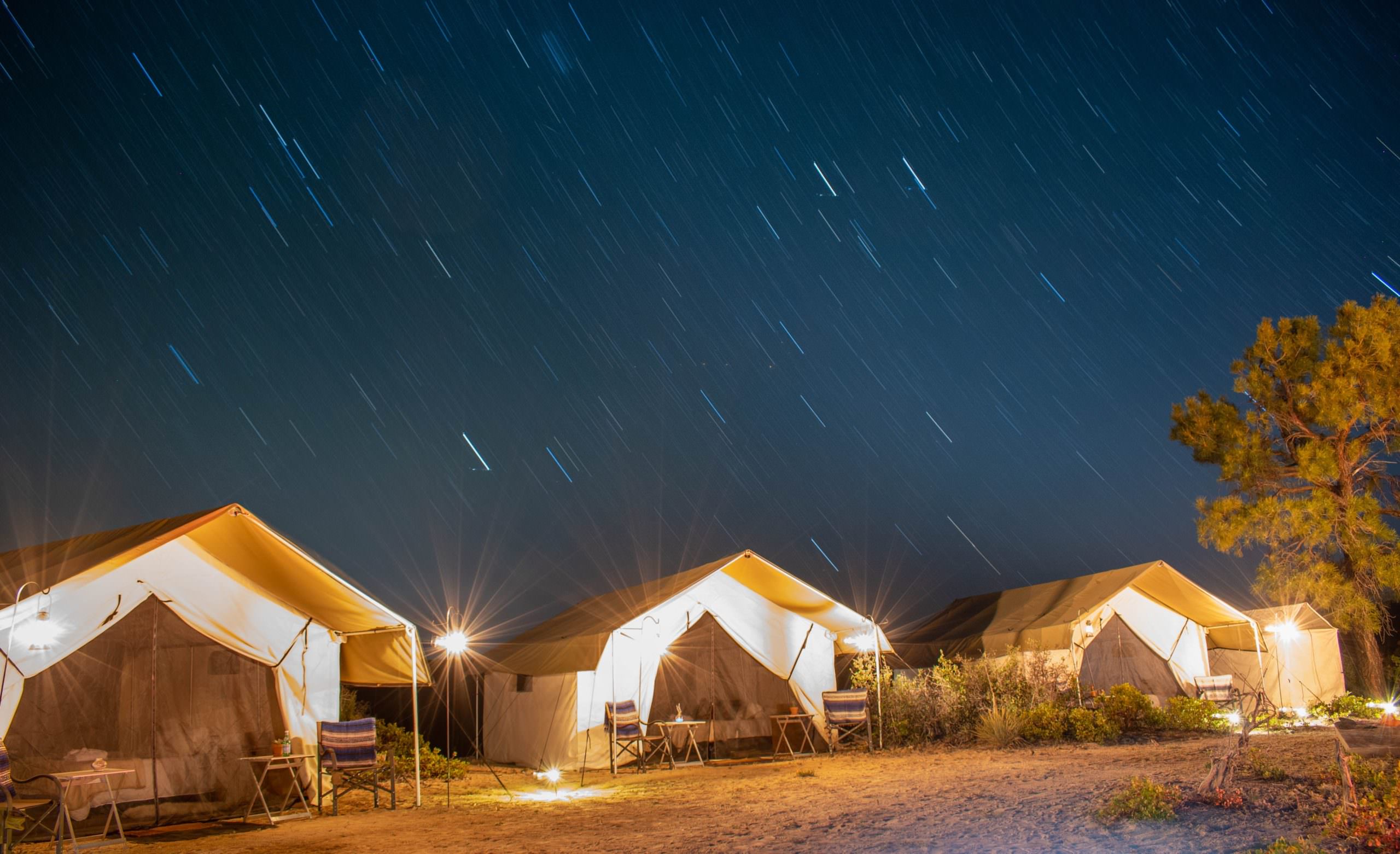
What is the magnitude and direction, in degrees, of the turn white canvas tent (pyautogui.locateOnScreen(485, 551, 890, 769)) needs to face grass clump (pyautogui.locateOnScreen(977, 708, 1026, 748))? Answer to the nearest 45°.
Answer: approximately 45° to its left

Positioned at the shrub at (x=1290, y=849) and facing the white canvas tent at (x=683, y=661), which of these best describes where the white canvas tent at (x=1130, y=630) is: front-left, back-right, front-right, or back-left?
front-right

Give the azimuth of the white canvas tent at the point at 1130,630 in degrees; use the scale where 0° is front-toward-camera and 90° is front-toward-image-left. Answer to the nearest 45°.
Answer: approximately 315°

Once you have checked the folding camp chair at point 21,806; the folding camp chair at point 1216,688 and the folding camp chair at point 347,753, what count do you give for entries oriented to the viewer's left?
0

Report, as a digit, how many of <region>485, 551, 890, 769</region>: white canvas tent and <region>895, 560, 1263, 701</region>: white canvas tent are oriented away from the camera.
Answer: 0

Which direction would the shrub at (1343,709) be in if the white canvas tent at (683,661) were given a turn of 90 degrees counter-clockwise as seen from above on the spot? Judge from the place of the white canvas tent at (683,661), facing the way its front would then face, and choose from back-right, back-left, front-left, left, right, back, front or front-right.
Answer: front-right

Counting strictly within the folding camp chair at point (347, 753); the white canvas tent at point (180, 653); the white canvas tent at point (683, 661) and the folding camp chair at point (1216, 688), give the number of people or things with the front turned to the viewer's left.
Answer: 0

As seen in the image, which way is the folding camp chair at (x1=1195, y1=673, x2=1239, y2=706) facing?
toward the camera

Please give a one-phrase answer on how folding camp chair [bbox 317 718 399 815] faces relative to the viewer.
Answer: facing the viewer and to the right of the viewer

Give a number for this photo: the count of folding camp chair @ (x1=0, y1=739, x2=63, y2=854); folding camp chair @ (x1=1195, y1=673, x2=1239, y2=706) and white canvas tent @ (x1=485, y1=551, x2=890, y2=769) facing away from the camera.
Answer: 0

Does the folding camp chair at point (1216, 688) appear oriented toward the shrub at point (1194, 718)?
yes

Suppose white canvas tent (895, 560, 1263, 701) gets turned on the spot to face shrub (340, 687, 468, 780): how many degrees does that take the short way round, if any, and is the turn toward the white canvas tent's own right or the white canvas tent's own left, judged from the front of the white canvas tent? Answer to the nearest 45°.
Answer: approximately 90° to the white canvas tent's own right

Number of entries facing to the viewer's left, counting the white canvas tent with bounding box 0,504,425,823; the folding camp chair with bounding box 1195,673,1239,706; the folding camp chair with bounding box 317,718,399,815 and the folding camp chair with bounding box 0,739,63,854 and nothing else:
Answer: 0

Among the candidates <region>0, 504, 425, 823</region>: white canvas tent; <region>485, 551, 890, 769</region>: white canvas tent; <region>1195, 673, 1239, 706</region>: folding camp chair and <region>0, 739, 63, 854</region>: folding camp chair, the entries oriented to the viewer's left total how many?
0
